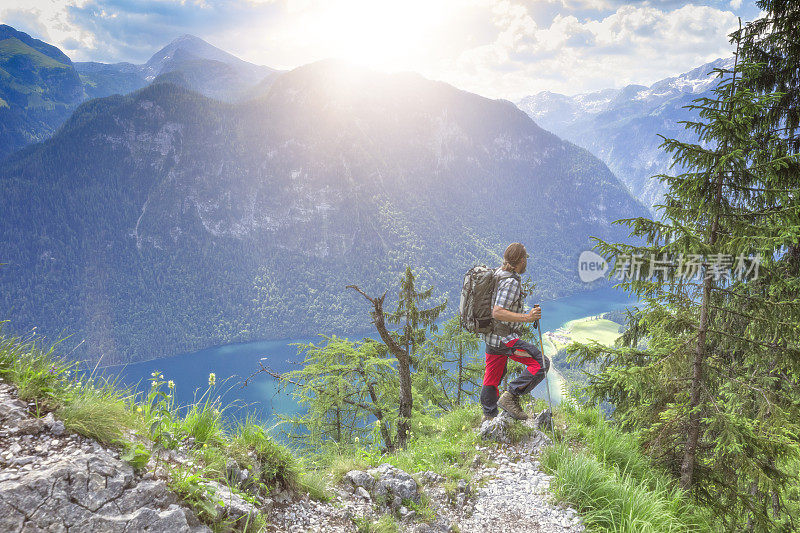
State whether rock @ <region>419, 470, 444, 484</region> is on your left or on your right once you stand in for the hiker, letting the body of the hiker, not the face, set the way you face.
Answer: on your right

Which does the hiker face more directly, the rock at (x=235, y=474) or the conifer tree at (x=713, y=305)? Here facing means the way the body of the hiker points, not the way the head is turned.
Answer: the conifer tree

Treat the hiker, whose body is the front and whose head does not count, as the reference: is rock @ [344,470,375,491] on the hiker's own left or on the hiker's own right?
on the hiker's own right

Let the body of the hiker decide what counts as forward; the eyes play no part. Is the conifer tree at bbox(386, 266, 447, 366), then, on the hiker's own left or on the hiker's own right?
on the hiker's own left

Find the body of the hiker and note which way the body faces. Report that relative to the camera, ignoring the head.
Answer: to the viewer's right
